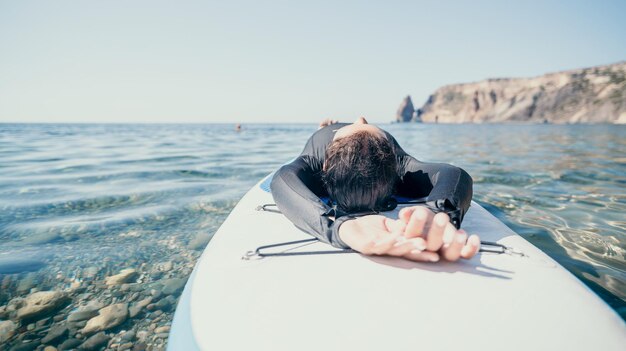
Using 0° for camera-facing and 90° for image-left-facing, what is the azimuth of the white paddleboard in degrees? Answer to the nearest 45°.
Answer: approximately 0°
